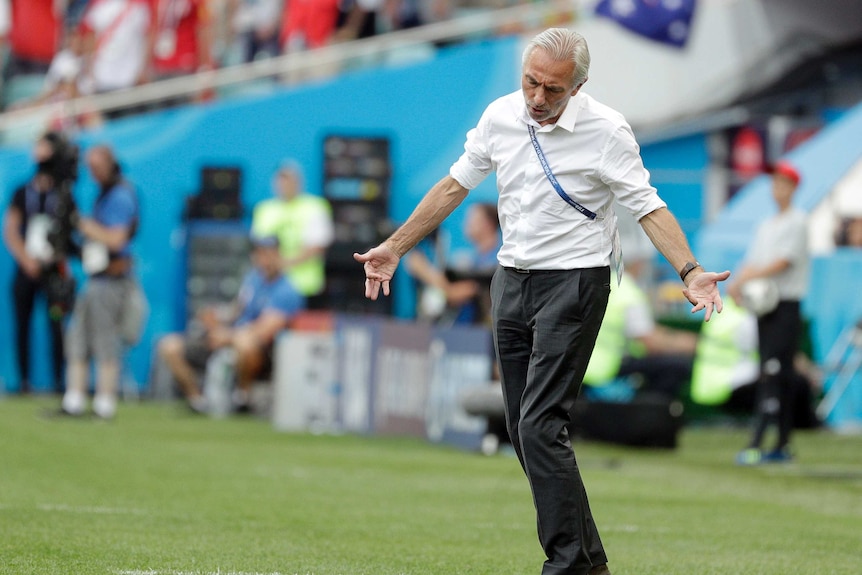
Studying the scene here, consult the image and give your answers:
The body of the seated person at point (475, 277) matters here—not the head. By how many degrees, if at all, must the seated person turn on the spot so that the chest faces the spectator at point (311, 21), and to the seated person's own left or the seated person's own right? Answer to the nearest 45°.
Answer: approximately 90° to the seated person's own right

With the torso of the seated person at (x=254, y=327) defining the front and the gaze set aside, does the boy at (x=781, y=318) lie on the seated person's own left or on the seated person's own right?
on the seated person's own left

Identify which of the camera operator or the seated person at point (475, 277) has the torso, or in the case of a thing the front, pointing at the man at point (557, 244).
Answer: the camera operator

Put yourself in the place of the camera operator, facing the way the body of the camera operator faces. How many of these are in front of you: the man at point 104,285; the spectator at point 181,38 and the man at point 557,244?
2

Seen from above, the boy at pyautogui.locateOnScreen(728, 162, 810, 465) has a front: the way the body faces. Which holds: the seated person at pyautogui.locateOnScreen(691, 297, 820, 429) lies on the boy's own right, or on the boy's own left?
on the boy's own right

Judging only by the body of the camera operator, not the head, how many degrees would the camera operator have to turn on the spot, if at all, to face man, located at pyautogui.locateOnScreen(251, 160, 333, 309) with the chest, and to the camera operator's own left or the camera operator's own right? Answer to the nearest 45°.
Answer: approximately 90° to the camera operator's own left

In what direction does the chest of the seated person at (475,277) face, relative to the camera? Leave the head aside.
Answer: to the viewer's left

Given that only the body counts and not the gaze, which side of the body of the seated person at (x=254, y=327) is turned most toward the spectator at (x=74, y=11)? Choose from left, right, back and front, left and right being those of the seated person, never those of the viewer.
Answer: right

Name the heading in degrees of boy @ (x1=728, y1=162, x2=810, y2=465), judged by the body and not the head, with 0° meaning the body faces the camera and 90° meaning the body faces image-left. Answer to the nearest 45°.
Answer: approximately 45°

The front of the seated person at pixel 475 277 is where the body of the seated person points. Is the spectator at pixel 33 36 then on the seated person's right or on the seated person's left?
on the seated person's right

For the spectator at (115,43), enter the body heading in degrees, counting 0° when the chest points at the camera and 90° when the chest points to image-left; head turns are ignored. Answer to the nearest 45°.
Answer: approximately 0°
